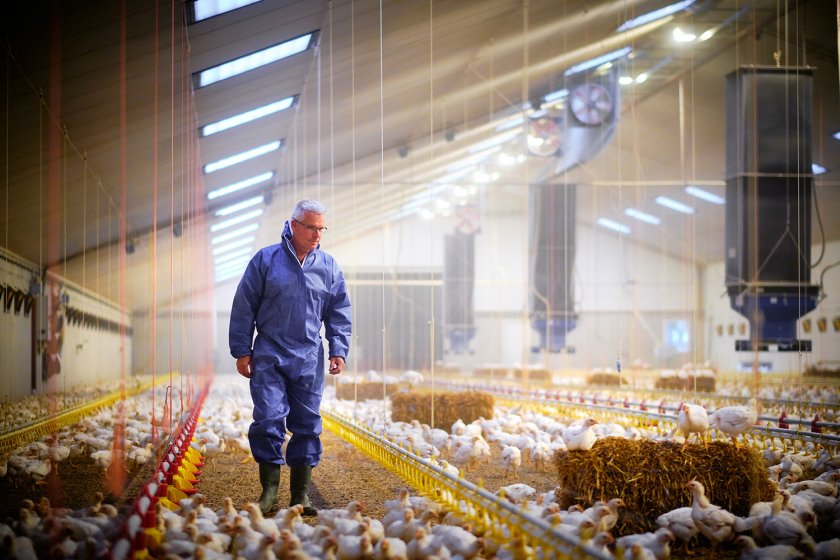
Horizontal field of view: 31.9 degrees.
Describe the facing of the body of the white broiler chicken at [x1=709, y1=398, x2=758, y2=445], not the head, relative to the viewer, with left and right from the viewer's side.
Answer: facing to the right of the viewer

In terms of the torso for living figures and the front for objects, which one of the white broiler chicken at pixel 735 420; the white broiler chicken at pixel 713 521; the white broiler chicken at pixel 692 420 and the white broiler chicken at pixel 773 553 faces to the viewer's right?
the white broiler chicken at pixel 735 420

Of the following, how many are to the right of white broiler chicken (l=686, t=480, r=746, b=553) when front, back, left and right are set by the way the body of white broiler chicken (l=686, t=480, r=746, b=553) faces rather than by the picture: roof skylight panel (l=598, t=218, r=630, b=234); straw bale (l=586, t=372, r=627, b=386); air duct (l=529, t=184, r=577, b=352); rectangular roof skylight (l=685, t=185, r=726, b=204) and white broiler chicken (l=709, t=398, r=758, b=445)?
5

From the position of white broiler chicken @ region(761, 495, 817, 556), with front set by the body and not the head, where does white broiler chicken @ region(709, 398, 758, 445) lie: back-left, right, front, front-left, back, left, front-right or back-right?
front-right

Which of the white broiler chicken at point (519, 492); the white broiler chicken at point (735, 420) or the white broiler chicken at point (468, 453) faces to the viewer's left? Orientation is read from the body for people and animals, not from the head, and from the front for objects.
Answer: the white broiler chicken at point (519, 492)

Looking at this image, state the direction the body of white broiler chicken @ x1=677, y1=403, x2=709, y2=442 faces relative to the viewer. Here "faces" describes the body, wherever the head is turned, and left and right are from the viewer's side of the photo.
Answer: facing the viewer and to the left of the viewer

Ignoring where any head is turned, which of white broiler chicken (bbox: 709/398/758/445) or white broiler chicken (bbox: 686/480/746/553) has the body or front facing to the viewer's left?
white broiler chicken (bbox: 686/480/746/553)

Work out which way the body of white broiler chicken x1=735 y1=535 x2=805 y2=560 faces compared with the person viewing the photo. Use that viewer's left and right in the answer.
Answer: facing to the left of the viewer

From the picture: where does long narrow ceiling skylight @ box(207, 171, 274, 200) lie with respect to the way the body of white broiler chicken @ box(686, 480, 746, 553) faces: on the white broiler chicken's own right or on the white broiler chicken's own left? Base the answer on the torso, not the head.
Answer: on the white broiler chicken's own right

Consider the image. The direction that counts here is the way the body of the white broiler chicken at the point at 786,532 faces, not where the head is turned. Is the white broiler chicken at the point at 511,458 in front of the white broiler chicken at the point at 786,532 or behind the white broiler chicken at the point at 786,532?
in front

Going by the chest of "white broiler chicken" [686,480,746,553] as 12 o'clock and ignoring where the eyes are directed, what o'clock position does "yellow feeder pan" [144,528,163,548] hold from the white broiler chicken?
The yellow feeder pan is roughly at 11 o'clock from the white broiler chicken.
